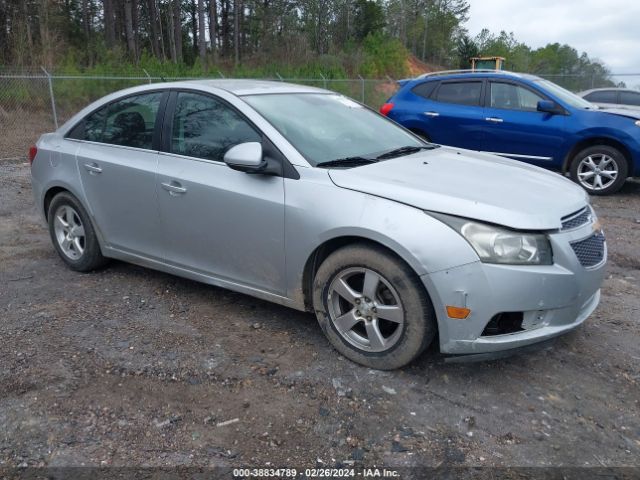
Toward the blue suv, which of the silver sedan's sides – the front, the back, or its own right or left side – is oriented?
left

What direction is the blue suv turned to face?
to the viewer's right

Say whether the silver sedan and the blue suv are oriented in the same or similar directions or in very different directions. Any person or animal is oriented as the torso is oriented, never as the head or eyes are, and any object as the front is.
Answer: same or similar directions

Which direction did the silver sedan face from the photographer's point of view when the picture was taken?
facing the viewer and to the right of the viewer

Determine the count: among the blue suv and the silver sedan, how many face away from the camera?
0

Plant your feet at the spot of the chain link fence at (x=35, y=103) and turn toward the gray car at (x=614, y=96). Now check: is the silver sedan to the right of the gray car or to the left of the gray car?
right

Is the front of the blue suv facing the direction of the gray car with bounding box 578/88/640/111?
no

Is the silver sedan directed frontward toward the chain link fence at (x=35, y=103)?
no

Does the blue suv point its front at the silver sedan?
no

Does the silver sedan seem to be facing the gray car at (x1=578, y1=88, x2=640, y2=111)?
no

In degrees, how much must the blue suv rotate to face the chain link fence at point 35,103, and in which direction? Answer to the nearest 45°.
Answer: approximately 180°
